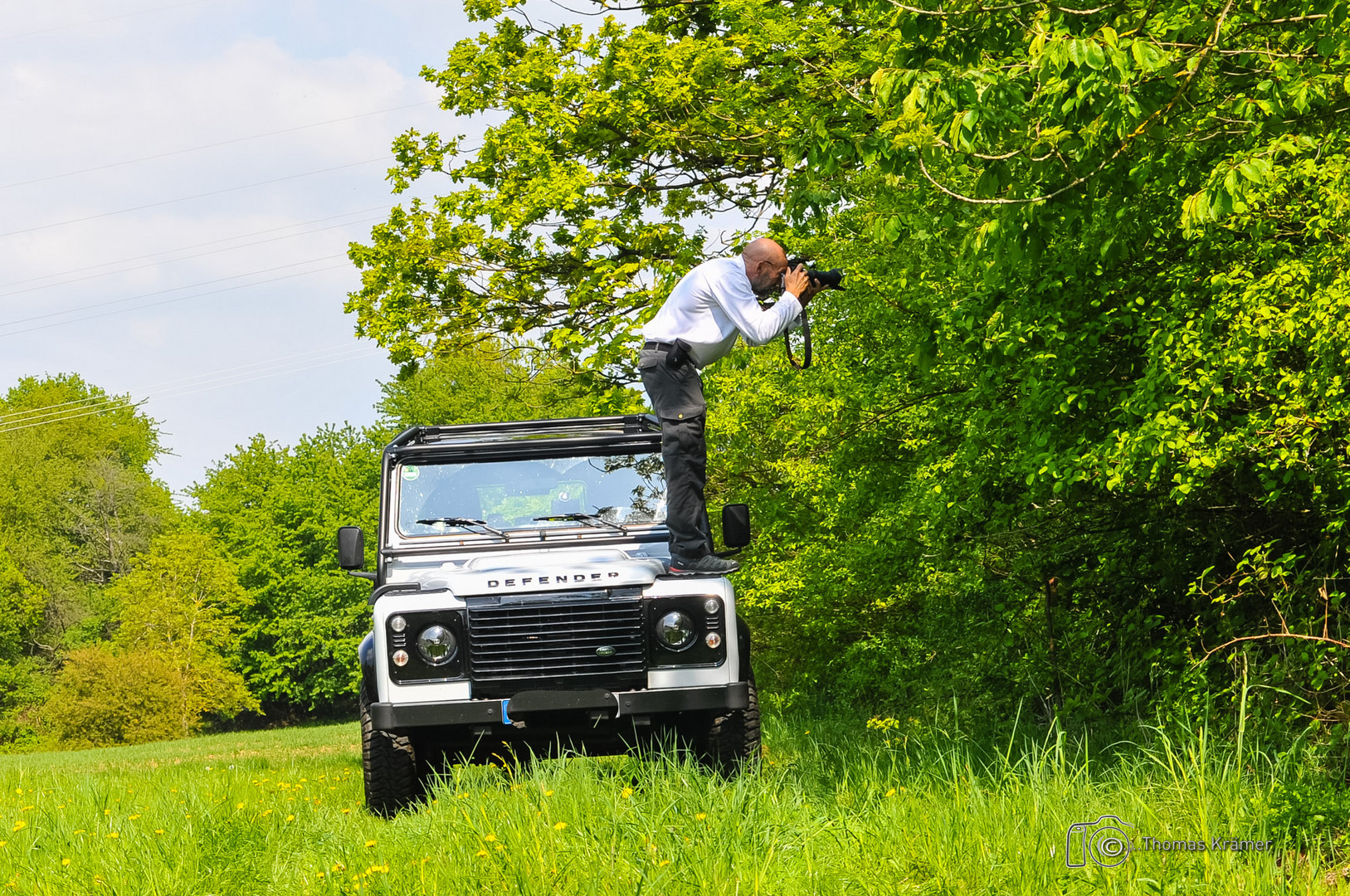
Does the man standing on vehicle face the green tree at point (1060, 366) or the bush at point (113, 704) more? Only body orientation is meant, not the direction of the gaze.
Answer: the green tree

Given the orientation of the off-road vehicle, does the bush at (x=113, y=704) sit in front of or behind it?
behind

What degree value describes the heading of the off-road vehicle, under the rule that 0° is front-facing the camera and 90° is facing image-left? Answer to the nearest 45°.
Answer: approximately 0°

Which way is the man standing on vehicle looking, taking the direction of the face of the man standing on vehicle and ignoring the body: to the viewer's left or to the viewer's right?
to the viewer's right

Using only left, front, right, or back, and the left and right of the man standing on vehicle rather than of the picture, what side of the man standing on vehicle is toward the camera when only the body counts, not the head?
right

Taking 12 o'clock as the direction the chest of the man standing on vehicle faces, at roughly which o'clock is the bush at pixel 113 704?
The bush is roughly at 8 o'clock from the man standing on vehicle.

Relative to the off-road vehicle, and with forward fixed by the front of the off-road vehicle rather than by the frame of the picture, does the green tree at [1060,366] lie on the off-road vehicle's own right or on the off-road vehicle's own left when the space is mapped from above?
on the off-road vehicle's own left
